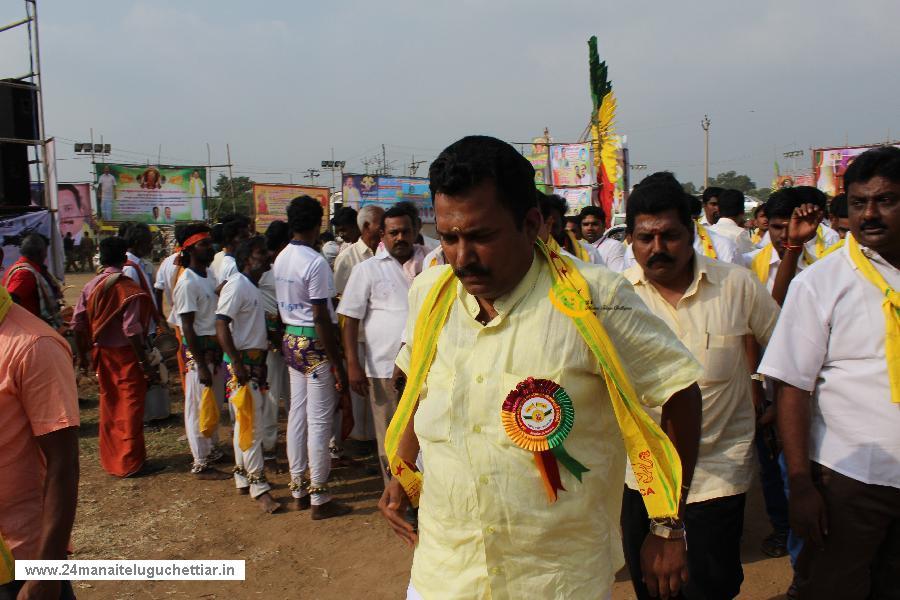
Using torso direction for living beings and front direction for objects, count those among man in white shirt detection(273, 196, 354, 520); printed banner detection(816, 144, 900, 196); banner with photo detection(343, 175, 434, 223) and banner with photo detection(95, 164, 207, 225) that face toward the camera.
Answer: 3

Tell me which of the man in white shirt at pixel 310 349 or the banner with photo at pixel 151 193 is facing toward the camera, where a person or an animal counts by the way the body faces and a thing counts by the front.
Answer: the banner with photo

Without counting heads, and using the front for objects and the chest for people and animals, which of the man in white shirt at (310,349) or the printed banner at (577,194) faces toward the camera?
the printed banner

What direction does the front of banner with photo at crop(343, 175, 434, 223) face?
toward the camera

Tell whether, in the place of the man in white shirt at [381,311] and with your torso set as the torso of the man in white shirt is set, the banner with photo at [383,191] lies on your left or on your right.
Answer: on your left

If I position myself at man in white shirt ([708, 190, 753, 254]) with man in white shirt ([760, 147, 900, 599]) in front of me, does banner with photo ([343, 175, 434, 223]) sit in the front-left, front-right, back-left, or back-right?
back-right

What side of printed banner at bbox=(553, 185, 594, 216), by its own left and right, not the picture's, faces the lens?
front

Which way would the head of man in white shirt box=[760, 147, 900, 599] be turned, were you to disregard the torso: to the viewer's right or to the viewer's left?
to the viewer's left

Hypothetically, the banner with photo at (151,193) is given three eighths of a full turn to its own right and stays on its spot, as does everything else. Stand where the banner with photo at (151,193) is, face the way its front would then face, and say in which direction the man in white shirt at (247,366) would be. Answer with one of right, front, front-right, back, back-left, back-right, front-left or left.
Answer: back-left

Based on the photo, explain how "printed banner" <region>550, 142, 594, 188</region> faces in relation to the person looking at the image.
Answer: facing the viewer

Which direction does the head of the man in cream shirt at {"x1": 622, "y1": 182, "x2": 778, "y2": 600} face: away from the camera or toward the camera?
toward the camera

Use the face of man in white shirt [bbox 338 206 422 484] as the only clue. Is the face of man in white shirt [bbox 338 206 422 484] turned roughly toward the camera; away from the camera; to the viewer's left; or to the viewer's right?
toward the camera

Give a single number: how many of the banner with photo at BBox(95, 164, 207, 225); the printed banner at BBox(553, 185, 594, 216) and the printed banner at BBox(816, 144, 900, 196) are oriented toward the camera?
3

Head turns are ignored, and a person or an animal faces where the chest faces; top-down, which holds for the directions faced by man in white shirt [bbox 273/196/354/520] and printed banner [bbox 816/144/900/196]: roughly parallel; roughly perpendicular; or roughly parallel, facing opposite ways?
roughly parallel, facing opposite ways
